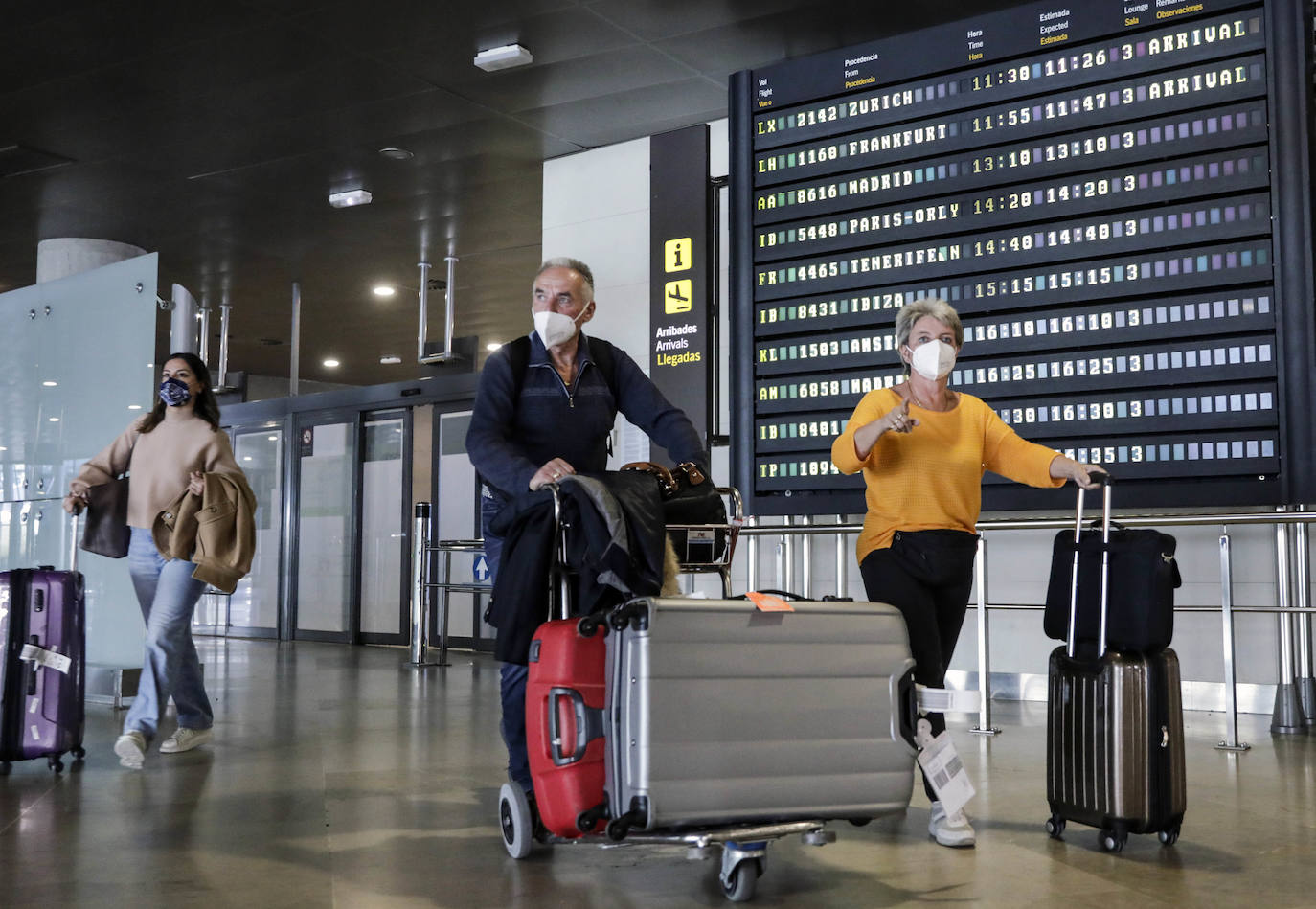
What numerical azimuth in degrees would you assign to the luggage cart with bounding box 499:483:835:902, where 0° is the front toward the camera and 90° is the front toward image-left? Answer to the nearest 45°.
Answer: approximately 315°

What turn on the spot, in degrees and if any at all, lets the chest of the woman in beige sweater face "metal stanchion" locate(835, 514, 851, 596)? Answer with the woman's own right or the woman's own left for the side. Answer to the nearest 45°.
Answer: approximately 135° to the woman's own left

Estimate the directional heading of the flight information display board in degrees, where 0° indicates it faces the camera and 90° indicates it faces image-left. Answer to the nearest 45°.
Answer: approximately 45°

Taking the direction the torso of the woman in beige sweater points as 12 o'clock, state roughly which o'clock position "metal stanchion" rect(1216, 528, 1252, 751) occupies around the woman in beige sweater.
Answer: The metal stanchion is roughly at 8 o'clock from the woman in beige sweater.

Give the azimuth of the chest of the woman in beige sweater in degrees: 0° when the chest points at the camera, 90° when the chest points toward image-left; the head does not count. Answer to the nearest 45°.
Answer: approximately 45°

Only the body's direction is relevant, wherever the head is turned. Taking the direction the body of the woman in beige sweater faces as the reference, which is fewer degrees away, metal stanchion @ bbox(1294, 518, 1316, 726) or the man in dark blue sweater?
the man in dark blue sweater

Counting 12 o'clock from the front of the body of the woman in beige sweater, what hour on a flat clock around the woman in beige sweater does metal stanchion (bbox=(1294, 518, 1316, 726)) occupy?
The metal stanchion is roughly at 8 o'clock from the woman in beige sweater.

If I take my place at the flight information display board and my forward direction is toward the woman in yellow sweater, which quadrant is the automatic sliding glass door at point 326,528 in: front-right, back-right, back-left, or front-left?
back-right
